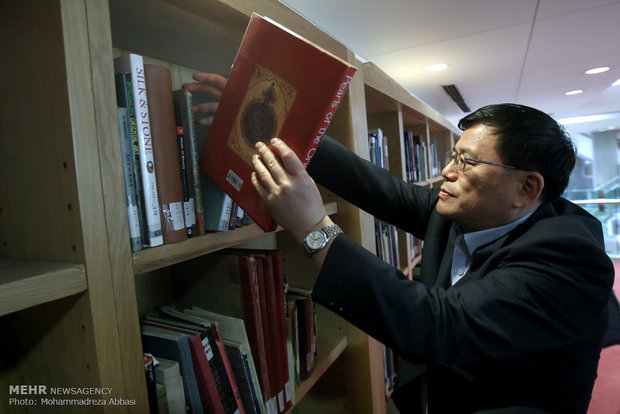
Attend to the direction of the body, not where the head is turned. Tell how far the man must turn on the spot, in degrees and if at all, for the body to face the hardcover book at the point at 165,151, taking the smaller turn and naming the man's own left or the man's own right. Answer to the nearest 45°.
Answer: approximately 45° to the man's own left

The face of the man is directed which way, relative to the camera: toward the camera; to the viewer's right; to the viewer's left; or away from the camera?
to the viewer's left

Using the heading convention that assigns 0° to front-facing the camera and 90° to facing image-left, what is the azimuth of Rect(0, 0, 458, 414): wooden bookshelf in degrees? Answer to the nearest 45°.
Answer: approximately 315°

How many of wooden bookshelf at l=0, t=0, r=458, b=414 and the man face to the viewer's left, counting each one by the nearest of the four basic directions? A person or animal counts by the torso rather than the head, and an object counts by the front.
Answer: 1

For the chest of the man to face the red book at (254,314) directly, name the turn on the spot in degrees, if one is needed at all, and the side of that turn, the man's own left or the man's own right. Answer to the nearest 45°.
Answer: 0° — they already face it

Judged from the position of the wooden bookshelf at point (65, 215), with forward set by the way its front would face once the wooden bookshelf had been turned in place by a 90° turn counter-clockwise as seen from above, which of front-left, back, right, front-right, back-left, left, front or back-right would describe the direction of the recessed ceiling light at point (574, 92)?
front

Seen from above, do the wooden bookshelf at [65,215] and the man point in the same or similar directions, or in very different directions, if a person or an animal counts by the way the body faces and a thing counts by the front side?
very different directions

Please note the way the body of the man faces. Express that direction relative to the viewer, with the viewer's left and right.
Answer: facing to the left of the viewer
